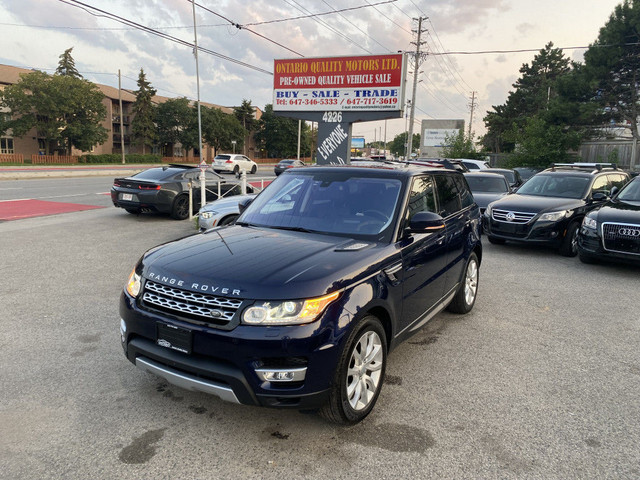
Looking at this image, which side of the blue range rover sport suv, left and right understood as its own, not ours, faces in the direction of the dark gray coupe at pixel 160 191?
right

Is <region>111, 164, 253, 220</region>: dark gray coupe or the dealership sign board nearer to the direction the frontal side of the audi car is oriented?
the dark gray coupe

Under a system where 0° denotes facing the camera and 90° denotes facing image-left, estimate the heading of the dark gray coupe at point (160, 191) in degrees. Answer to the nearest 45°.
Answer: approximately 225°

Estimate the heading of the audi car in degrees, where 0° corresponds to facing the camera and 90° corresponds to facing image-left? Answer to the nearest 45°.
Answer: approximately 45°

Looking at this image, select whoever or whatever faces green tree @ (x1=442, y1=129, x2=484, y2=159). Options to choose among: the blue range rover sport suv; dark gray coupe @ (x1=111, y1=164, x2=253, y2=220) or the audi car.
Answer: the dark gray coupe

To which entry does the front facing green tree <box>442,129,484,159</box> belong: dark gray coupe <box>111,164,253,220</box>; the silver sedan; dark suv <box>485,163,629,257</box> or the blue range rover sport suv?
the dark gray coupe

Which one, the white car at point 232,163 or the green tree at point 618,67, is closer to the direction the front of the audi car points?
the white car

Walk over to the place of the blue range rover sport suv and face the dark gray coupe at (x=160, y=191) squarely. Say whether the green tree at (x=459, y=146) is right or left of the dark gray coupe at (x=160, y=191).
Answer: right

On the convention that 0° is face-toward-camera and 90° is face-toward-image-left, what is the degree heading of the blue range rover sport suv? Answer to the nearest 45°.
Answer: approximately 45°

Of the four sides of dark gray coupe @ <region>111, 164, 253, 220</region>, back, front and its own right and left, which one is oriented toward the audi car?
right

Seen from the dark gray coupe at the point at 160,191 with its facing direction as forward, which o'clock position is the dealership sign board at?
The dealership sign board is roughly at 1 o'clock from the dark gray coupe.

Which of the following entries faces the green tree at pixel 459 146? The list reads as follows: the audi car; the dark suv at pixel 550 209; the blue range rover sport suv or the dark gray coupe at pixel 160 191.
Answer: the dark gray coupe
